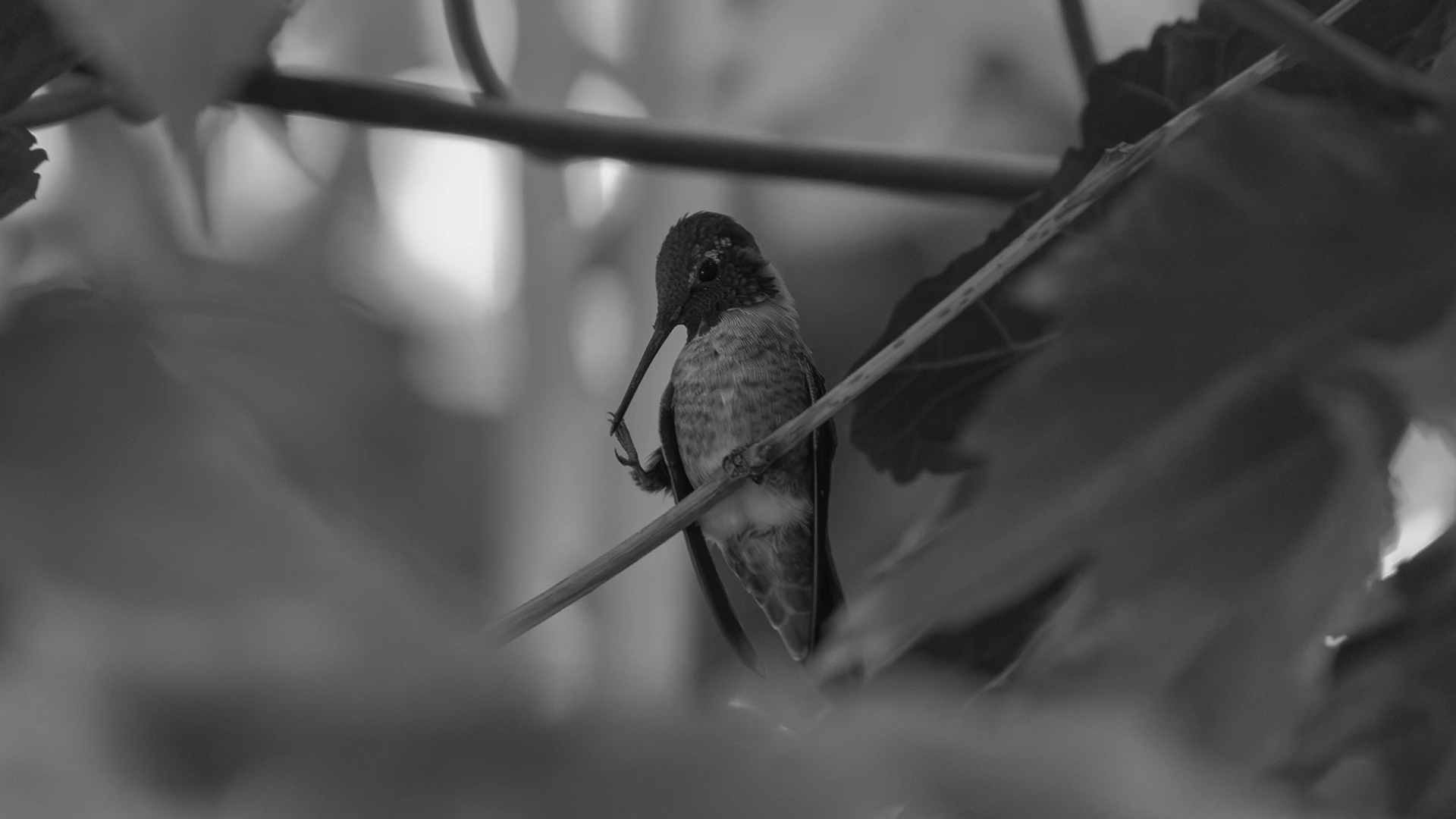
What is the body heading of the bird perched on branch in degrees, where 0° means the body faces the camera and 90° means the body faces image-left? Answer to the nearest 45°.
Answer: approximately 45°
